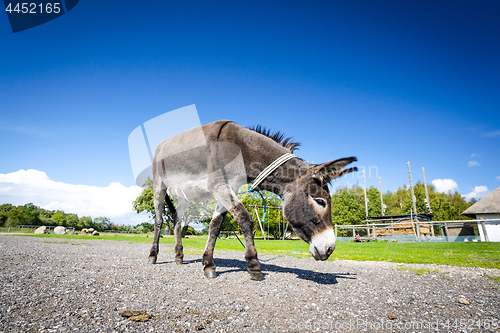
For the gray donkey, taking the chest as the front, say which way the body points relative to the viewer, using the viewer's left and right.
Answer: facing the viewer and to the right of the viewer

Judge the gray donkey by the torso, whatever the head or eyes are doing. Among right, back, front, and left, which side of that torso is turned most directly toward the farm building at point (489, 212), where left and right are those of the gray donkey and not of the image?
left
